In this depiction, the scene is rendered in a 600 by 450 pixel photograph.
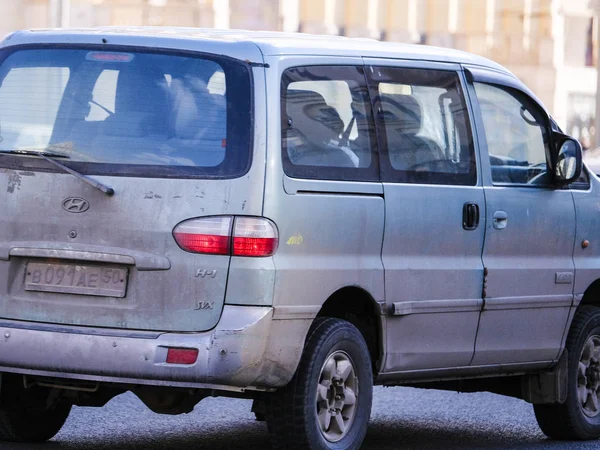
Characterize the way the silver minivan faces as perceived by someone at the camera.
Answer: facing away from the viewer and to the right of the viewer
